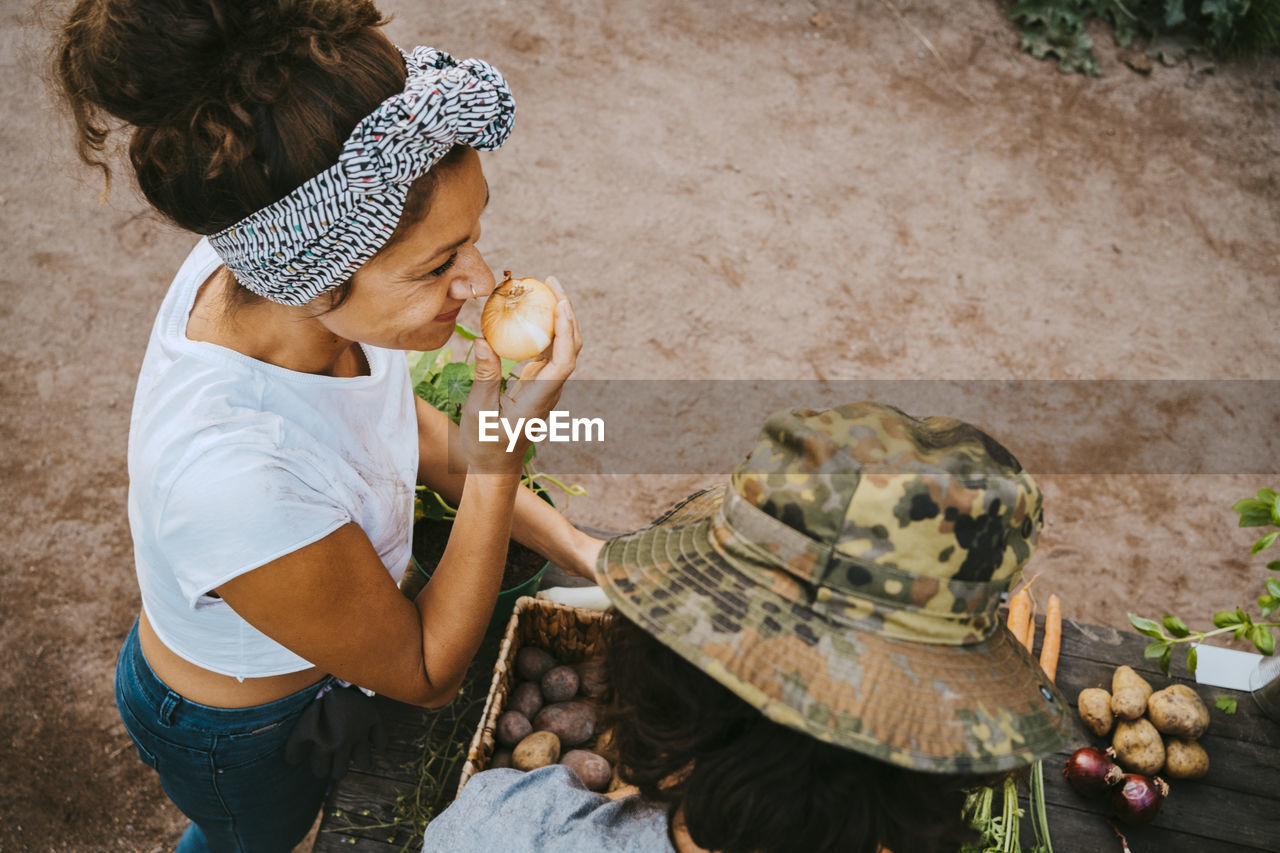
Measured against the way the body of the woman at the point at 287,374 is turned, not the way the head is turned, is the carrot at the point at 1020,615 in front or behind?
in front

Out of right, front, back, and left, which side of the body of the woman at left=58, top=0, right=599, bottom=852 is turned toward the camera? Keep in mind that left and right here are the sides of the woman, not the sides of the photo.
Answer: right

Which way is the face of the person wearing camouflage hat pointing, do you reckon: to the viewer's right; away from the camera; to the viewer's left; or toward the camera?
away from the camera

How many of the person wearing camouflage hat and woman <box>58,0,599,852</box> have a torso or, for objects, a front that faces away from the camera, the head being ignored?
1

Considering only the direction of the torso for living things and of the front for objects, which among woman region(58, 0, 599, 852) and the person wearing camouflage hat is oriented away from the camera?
the person wearing camouflage hat

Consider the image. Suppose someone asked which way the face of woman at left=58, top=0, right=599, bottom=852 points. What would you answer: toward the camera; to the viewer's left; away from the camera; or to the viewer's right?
to the viewer's right

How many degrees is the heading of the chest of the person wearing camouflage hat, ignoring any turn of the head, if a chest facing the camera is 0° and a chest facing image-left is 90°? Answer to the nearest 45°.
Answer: approximately 180°
